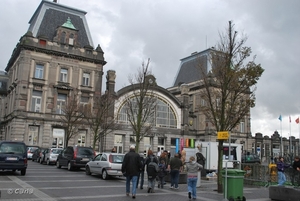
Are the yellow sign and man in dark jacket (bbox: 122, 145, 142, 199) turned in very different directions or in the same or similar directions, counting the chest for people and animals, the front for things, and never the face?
very different directions

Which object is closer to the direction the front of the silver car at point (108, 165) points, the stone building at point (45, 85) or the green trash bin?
the stone building

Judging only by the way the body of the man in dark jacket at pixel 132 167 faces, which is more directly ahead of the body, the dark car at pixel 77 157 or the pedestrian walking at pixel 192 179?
the dark car

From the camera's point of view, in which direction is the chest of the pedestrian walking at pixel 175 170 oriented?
away from the camera

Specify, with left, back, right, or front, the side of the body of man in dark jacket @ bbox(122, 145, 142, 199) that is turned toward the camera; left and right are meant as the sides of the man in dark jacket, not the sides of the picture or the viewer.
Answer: back

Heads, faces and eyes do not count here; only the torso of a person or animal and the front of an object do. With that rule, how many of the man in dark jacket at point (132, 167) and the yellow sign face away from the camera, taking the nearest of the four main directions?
1

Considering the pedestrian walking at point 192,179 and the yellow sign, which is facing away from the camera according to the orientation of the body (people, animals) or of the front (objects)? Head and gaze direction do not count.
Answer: the pedestrian walking

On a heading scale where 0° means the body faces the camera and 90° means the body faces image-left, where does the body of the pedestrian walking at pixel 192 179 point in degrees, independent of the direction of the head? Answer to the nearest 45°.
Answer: approximately 180°

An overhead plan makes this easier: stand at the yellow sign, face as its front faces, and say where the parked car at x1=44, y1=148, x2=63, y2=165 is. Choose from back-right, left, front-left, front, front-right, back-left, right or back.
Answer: back-right
